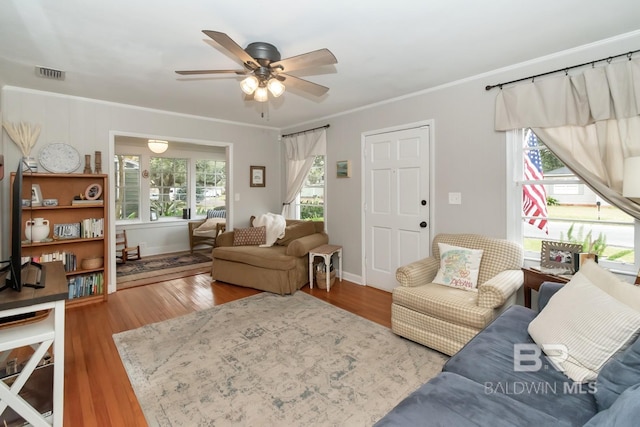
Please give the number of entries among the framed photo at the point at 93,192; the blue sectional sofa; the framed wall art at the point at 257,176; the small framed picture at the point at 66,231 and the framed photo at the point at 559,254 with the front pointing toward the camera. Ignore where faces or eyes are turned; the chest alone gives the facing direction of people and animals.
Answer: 4

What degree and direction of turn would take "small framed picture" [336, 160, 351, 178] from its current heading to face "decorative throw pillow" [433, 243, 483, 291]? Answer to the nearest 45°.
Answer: approximately 90° to its left

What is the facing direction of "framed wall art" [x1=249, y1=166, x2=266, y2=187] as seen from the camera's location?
facing the viewer

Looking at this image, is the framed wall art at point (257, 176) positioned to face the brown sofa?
yes

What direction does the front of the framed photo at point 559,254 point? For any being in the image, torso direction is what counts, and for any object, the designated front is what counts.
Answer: toward the camera

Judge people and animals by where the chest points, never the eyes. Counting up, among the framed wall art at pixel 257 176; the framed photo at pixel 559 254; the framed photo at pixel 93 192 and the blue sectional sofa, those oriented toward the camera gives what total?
3

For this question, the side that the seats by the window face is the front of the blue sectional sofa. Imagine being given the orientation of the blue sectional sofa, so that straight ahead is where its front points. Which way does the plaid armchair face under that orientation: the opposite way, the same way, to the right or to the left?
to the left
